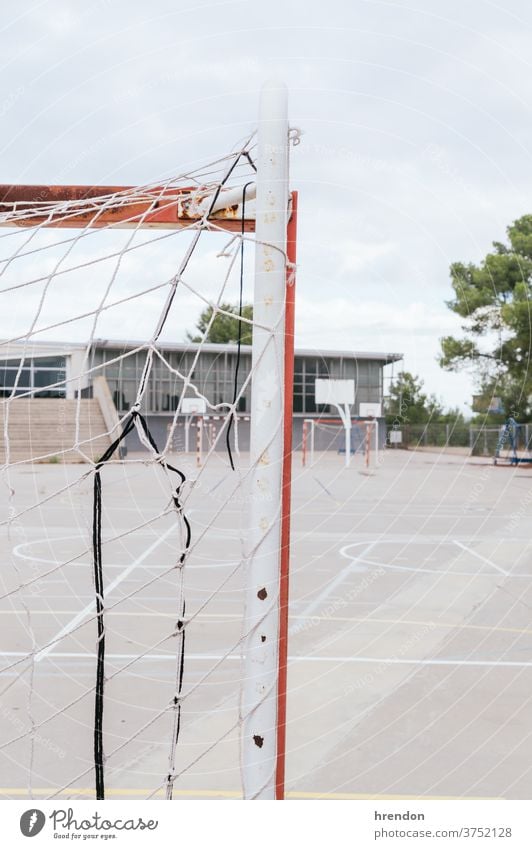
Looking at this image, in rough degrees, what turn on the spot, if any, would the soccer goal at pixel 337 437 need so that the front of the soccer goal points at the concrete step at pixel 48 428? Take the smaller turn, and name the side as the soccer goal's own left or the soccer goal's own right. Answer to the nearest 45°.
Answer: approximately 45° to the soccer goal's own right

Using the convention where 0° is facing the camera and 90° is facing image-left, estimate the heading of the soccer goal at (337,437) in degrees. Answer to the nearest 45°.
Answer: approximately 0°

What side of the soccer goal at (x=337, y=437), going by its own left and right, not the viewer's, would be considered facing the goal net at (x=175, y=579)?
front

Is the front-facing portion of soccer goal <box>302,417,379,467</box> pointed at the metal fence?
no

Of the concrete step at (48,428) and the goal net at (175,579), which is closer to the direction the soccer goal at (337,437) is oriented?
the goal net

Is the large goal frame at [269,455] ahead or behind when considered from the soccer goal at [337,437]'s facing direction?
ahead

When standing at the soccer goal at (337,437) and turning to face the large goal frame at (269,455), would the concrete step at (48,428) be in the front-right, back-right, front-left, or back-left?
back-right
